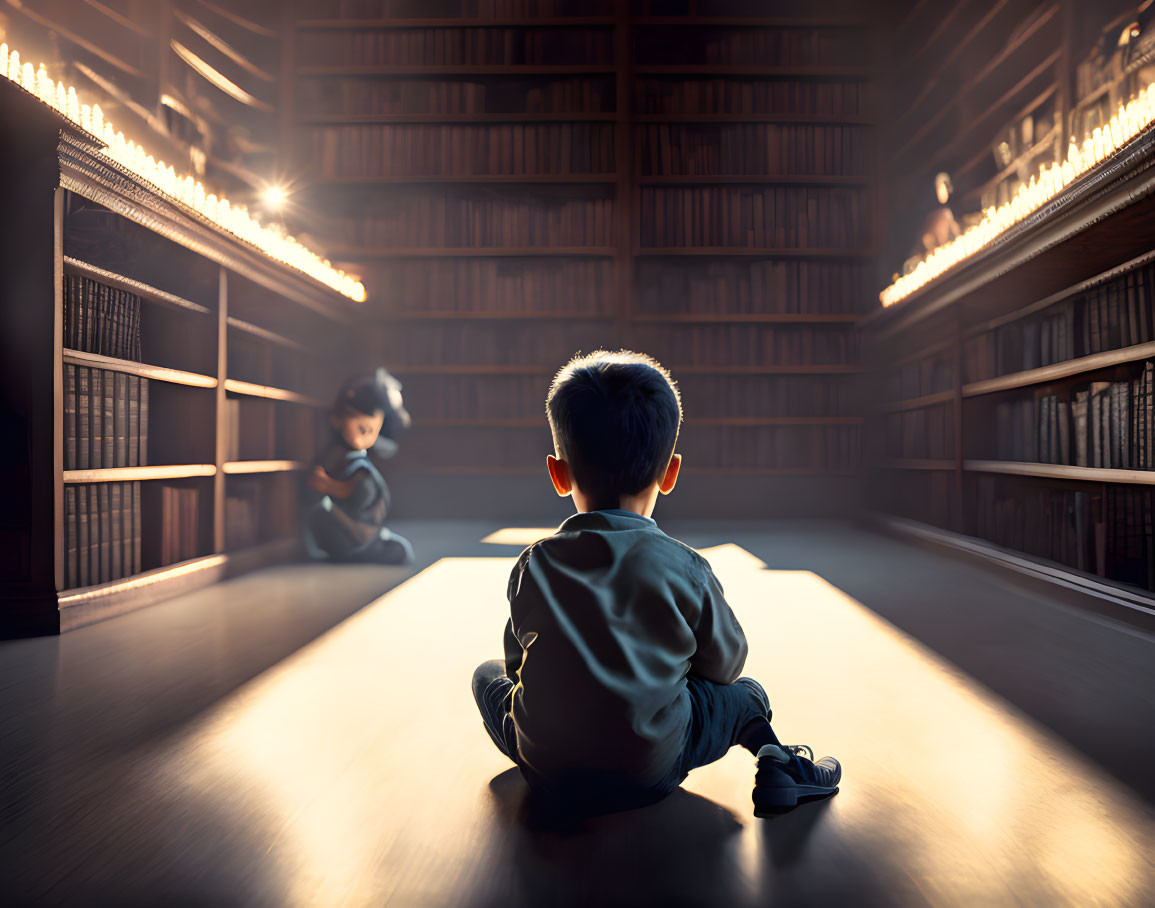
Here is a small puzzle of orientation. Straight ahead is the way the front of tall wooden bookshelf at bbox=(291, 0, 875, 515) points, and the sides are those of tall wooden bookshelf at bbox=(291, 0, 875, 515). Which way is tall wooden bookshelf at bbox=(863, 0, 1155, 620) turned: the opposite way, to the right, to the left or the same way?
to the right

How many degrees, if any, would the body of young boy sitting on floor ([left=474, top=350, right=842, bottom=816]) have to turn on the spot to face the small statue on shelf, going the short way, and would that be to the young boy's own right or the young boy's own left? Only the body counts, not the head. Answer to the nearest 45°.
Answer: approximately 45° to the young boy's own right

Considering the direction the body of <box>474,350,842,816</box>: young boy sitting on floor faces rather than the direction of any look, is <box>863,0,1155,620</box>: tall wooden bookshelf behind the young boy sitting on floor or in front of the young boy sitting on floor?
in front

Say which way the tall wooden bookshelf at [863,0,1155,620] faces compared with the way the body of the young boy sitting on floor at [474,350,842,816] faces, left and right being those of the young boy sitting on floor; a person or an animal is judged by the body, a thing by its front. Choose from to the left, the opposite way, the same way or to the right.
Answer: to the left

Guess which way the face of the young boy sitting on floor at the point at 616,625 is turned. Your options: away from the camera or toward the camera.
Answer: away from the camera

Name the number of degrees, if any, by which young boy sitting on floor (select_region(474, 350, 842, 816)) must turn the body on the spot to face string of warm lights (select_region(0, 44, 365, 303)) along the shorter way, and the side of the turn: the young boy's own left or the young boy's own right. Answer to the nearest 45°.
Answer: approximately 45° to the young boy's own left

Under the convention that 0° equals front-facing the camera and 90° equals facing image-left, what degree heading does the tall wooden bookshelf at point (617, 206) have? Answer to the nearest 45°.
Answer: approximately 0°

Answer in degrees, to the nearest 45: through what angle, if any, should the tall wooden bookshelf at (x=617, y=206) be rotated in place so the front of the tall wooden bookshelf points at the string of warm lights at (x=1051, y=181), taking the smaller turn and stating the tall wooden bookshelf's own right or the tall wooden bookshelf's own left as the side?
approximately 45° to the tall wooden bookshelf's own left

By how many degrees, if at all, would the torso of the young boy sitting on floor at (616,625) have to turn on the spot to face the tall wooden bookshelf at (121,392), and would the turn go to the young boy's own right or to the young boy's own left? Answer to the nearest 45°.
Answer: approximately 45° to the young boy's own left

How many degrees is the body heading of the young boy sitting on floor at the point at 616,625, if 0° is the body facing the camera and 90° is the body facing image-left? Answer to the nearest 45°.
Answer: approximately 180°

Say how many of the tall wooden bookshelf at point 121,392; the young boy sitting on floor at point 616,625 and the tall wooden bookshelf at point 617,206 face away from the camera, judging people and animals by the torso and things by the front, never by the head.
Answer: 1

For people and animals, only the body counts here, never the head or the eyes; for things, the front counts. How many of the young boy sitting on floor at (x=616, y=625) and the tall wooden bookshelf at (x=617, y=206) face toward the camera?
1

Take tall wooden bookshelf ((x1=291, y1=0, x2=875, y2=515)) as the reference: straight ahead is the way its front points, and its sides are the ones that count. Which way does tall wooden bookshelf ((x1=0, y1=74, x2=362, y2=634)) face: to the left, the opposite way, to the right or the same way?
to the left

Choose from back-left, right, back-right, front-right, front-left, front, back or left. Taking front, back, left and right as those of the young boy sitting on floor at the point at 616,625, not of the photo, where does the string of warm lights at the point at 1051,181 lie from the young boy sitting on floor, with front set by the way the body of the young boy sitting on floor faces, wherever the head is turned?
front-right

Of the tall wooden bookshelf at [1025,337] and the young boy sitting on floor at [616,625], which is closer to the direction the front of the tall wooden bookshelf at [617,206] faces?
the young boy sitting on floor

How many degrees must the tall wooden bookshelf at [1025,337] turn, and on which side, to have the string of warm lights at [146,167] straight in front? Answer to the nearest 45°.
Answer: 0° — it already faces it

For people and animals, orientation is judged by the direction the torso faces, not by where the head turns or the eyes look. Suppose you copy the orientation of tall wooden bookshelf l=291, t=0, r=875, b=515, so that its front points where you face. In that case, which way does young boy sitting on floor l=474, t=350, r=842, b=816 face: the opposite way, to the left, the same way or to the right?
the opposite way

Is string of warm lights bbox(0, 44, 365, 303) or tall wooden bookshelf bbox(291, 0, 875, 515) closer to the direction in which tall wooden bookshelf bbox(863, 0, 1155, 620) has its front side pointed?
the string of warm lights
